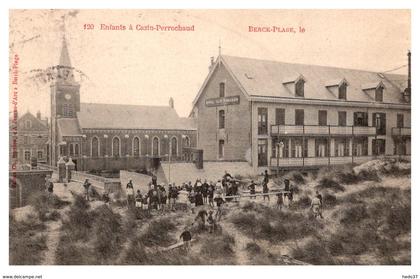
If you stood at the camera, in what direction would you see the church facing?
facing to the left of the viewer

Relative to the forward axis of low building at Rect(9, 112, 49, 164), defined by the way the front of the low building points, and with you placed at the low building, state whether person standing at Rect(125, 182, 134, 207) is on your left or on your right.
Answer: on your left

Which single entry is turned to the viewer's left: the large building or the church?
the church

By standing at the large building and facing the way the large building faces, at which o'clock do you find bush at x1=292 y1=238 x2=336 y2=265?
The bush is roughly at 1 o'clock from the large building.

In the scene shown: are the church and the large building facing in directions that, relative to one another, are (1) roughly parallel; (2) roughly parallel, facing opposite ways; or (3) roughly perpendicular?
roughly perpendicular

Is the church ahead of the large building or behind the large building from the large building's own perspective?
behind

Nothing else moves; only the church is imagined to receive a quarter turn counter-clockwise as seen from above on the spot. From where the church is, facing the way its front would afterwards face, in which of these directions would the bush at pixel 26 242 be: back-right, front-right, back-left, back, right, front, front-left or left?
front

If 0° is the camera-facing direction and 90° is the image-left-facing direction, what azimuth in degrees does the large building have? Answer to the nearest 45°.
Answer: approximately 315°

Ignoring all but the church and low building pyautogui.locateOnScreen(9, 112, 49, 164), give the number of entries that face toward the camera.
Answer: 1

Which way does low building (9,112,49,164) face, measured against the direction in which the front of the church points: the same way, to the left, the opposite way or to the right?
to the left

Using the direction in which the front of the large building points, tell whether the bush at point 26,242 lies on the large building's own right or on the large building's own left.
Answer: on the large building's own right
